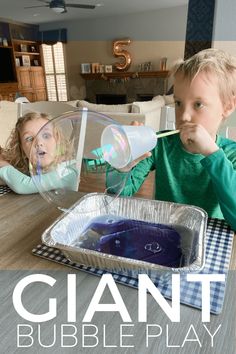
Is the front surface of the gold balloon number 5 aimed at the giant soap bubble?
yes

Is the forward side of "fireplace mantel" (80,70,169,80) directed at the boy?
yes

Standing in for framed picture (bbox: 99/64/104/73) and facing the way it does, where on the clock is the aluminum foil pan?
The aluminum foil pan is roughly at 12 o'clock from the framed picture.

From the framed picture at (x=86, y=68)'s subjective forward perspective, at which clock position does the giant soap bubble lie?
The giant soap bubble is roughly at 12 o'clock from the framed picture.

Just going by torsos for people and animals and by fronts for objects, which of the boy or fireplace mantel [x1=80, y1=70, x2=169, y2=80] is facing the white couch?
the fireplace mantel

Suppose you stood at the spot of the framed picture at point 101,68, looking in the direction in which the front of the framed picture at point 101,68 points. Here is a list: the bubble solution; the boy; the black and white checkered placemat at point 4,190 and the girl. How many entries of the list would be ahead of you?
4

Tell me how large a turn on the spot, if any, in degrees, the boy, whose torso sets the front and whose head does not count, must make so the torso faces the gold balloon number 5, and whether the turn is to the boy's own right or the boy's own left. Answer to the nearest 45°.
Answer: approximately 135° to the boy's own right

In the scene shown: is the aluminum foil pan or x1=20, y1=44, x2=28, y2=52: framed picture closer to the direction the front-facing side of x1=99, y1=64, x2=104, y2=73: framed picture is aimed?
the aluminum foil pan

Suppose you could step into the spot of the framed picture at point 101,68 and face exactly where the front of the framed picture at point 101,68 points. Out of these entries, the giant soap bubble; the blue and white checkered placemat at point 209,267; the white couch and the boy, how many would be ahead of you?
4

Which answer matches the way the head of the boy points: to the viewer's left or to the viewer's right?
to the viewer's left
